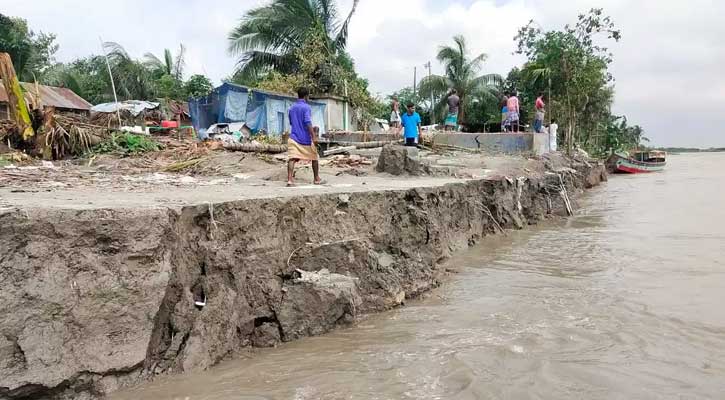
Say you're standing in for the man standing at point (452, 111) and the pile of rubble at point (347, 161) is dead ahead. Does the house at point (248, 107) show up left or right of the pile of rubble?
right

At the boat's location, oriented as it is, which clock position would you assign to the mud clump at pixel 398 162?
The mud clump is roughly at 11 o'clock from the boat.

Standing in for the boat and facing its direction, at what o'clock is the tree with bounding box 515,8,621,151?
The tree is roughly at 11 o'clock from the boat.

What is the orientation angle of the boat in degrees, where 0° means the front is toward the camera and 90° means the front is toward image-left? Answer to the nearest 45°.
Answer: approximately 45°

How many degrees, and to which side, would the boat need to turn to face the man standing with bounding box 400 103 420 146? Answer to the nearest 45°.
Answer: approximately 45° to its left

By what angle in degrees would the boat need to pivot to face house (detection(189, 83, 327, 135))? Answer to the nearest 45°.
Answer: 0° — it already faces it

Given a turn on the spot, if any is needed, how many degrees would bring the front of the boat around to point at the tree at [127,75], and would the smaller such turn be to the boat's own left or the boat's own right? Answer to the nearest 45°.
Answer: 0° — it already faces it

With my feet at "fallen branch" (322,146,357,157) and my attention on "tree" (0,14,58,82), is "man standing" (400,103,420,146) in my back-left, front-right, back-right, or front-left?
back-right

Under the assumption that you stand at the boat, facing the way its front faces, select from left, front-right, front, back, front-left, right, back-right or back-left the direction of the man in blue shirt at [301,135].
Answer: front-left
